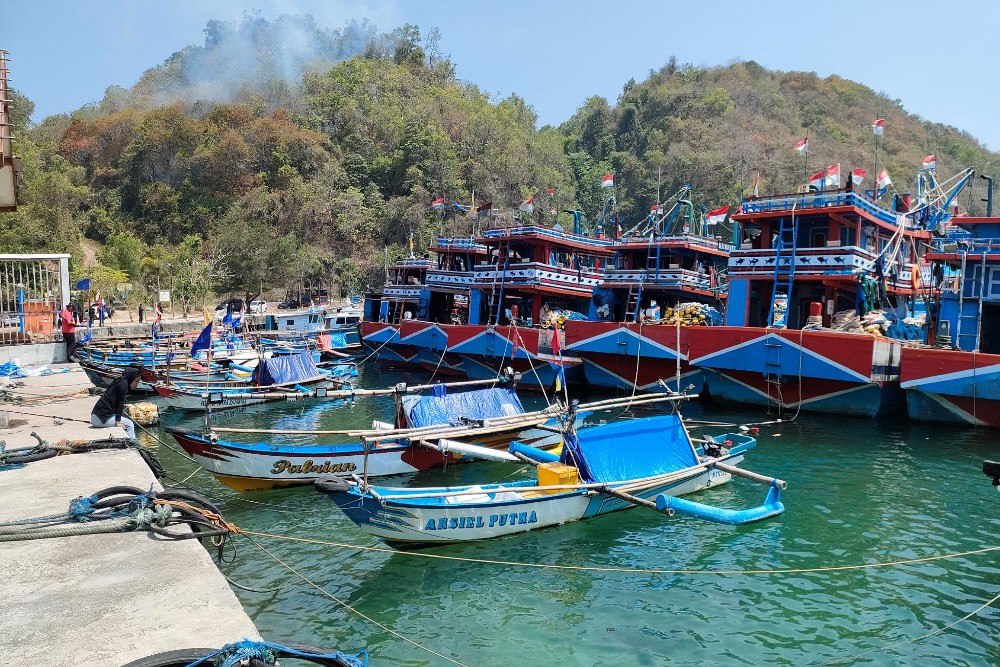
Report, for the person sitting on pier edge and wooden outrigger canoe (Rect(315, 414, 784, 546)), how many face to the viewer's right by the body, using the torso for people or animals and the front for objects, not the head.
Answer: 1

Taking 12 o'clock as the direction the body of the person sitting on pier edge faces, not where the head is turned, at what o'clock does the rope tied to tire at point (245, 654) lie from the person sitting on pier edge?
The rope tied to tire is roughly at 3 o'clock from the person sitting on pier edge.

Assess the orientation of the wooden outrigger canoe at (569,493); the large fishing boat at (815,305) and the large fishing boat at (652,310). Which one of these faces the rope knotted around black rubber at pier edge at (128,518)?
the wooden outrigger canoe

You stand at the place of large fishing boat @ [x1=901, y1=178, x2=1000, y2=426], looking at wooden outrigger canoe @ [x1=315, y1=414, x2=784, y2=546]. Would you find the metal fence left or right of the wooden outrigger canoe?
right

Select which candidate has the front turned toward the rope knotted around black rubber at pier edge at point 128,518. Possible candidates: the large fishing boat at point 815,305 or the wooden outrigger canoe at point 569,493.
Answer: the wooden outrigger canoe

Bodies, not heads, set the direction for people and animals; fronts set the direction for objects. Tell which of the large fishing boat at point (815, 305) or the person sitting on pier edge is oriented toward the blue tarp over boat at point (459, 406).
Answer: the person sitting on pier edge

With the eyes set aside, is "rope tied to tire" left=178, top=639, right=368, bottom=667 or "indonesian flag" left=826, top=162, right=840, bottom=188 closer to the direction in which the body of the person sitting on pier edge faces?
the indonesian flag

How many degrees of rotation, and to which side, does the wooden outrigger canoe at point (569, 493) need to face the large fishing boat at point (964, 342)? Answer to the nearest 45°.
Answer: approximately 180°

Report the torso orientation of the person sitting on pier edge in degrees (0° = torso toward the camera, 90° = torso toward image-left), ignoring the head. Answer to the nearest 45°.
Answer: approximately 270°
